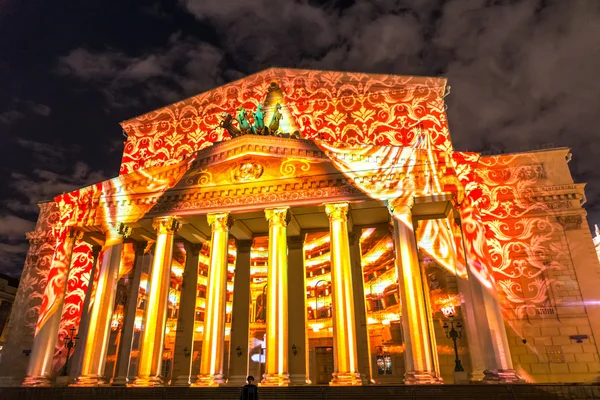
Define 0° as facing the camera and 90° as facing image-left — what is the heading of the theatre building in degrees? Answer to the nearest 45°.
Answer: approximately 0°

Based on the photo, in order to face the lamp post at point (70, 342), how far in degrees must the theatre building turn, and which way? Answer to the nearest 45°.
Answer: approximately 90° to its right
